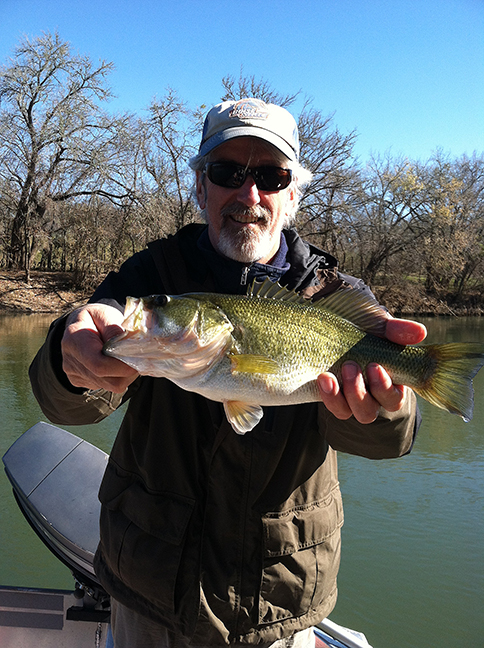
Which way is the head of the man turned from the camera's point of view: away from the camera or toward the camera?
toward the camera

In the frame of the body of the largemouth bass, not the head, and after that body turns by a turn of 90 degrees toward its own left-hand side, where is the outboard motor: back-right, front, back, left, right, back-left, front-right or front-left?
back-right

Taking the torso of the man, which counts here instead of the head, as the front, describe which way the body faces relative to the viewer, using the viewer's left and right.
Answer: facing the viewer

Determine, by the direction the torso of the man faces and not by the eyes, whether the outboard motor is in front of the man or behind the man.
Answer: behind

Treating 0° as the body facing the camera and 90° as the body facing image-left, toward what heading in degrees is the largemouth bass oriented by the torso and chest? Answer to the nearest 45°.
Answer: approximately 90°
